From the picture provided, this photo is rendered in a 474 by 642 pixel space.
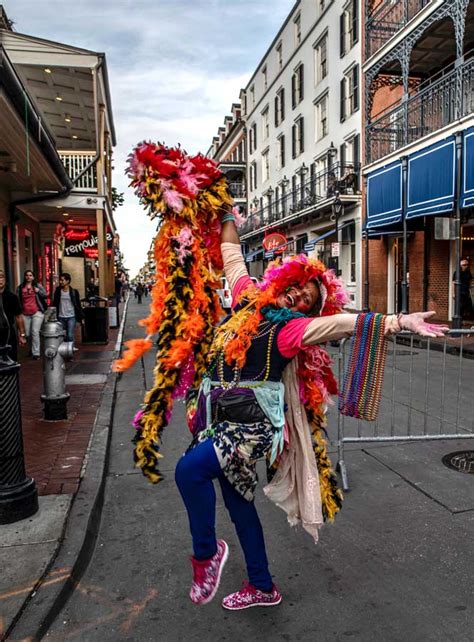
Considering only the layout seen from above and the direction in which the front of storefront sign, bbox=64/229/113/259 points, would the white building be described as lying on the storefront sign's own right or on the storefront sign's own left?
on the storefront sign's own left

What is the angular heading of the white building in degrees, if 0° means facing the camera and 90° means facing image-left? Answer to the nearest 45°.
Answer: approximately 45°

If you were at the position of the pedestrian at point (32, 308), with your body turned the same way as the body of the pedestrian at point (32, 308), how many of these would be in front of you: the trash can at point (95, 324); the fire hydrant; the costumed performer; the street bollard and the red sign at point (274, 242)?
3

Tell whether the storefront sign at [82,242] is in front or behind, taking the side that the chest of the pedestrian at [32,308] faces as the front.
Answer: behind

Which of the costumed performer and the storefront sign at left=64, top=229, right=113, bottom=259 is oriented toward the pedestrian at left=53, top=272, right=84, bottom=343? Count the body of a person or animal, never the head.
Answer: the storefront sign
